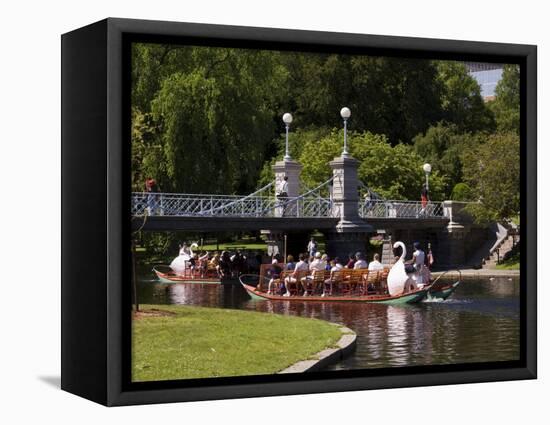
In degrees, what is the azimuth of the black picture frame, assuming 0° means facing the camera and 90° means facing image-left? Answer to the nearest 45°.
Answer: approximately 315°
